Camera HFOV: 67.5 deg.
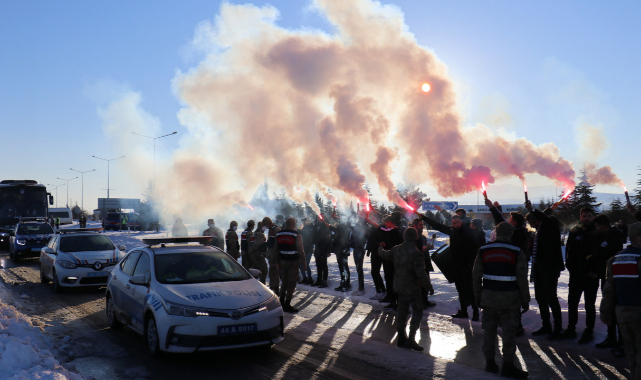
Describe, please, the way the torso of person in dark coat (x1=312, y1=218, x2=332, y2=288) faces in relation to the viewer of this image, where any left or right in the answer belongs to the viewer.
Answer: facing to the left of the viewer

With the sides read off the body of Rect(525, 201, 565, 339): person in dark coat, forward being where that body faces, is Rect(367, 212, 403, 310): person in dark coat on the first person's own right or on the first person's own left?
on the first person's own right

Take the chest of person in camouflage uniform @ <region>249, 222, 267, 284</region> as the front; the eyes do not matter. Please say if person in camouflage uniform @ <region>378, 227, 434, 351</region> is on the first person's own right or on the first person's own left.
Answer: on the first person's own right

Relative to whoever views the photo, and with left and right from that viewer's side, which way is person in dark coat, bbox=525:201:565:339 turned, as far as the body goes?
facing the viewer and to the left of the viewer

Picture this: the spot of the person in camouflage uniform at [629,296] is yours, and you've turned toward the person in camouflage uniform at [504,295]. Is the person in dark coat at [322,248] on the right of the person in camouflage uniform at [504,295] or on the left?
right
